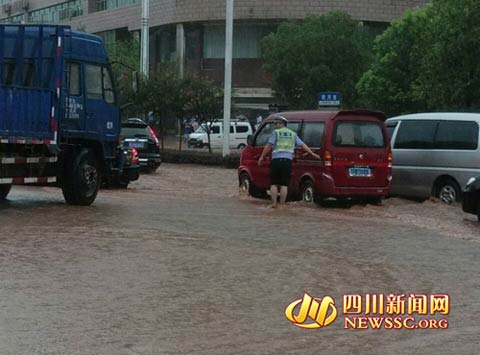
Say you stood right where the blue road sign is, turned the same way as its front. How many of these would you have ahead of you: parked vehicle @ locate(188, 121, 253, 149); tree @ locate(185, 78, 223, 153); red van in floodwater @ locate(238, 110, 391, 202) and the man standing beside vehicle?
2

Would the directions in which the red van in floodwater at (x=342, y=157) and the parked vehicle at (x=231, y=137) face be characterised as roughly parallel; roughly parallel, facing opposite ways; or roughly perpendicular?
roughly perpendicular

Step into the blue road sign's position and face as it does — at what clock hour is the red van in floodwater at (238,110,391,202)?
The red van in floodwater is roughly at 12 o'clock from the blue road sign.

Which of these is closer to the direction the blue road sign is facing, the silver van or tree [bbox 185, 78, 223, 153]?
the silver van

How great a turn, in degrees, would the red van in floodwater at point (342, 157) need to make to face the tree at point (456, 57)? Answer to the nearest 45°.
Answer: approximately 45° to its right

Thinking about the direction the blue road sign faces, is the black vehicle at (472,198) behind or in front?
in front

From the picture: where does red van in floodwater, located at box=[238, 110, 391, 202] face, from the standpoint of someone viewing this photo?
facing away from the viewer and to the left of the viewer

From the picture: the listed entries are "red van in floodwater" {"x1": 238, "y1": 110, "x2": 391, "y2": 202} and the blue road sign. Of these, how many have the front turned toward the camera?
1

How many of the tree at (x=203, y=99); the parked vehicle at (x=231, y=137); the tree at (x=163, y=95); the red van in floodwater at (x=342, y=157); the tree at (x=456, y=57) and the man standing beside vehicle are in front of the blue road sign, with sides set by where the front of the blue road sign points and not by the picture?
2

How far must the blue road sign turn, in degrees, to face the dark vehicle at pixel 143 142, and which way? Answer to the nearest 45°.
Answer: approximately 90° to its right

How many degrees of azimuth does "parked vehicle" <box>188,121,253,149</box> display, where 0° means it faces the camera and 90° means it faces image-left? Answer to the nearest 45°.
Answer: approximately 45°

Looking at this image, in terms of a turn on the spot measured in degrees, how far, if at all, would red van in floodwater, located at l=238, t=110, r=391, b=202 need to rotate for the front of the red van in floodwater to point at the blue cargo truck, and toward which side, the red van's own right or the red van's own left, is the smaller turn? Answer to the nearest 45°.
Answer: approximately 45° to the red van's own left

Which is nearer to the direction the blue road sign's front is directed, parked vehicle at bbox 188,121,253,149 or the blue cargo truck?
the blue cargo truck

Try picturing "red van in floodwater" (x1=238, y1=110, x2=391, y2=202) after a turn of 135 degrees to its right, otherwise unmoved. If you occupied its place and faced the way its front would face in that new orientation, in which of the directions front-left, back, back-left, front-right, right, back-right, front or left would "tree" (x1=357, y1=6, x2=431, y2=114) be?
left
